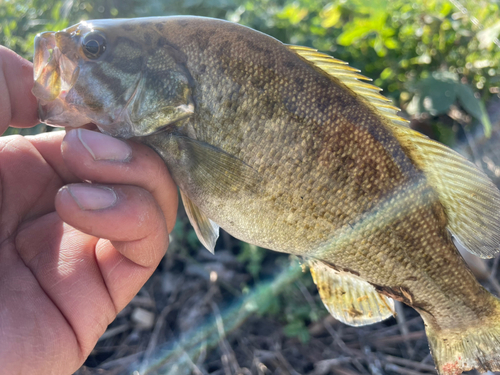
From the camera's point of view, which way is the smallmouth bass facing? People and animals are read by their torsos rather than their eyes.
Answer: to the viewer's left

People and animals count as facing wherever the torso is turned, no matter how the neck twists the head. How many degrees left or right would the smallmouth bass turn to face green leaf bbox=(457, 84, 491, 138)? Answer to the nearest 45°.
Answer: approximately 135° to its right

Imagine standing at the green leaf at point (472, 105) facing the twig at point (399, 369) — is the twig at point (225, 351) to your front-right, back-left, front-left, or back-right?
front-right
